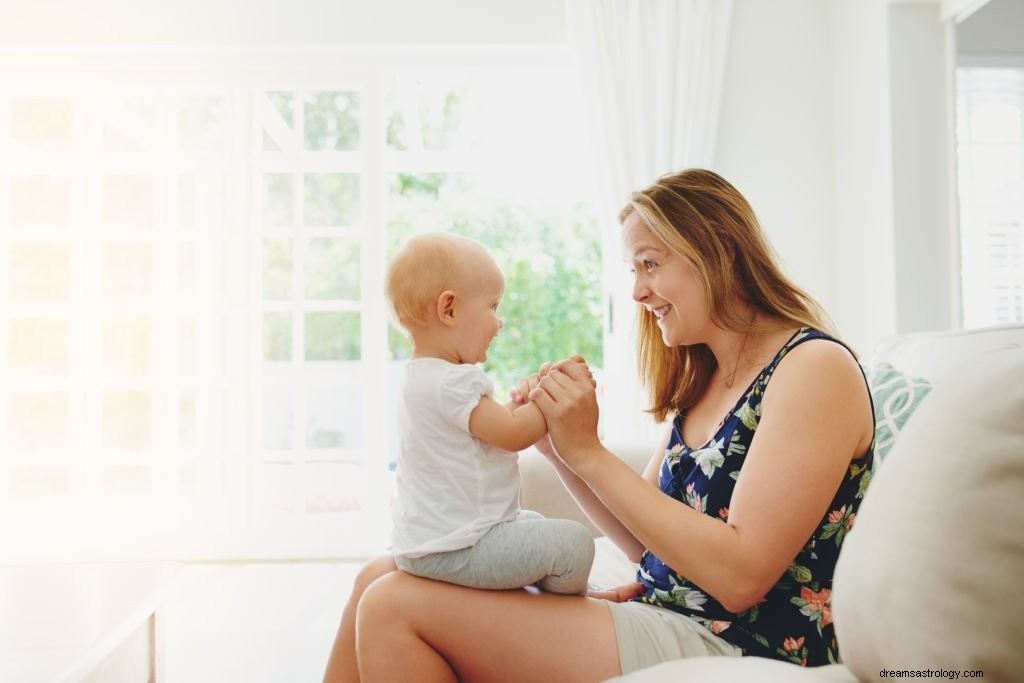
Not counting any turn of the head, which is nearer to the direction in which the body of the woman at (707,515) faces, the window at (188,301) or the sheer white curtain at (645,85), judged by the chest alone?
the window

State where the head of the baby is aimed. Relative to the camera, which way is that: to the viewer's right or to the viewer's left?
to the viewer's right

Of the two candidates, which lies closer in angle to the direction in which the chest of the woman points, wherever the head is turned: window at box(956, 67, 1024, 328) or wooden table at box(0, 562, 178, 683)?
the wooden table

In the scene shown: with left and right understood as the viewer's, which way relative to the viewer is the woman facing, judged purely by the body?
facing to the left of the viewer

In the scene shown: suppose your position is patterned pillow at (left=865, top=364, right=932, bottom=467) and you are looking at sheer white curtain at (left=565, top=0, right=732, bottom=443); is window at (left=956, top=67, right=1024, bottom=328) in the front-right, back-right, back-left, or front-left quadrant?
front-right

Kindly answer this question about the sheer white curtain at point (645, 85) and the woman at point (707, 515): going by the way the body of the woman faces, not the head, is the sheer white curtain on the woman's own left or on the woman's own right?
on the woman's own right

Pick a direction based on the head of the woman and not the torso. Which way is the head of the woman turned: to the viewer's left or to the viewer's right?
to the viewer's left

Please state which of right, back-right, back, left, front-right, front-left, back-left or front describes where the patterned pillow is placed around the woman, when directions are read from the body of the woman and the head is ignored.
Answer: back-right

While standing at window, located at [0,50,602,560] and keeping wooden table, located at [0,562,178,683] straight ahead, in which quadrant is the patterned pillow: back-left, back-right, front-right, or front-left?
front-left

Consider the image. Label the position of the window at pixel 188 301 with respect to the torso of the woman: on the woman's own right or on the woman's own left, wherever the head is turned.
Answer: on the woman's own right
